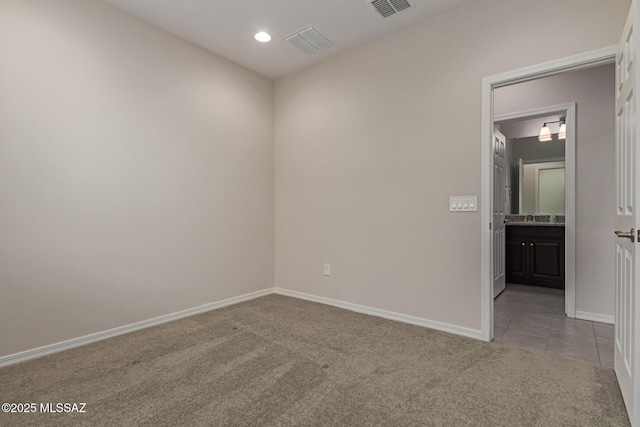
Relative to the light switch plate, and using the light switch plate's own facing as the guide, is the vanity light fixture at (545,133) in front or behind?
behind

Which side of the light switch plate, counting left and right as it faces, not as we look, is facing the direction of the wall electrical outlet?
right

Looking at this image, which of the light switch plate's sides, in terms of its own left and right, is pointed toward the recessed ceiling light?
right

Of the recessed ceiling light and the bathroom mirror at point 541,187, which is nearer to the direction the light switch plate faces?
the recessed ceiling light

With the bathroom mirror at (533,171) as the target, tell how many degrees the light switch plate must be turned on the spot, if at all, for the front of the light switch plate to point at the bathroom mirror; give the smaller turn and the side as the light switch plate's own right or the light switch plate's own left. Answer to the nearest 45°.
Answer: approximately 180°

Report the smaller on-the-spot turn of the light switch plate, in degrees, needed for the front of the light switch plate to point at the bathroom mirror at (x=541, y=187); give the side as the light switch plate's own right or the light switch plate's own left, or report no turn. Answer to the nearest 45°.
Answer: approximately 180°

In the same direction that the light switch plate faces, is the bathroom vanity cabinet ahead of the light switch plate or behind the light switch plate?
behind

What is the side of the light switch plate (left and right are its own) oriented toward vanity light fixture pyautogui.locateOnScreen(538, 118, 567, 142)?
back

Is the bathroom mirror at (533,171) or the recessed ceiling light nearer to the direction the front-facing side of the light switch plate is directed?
the recessed ceiling light

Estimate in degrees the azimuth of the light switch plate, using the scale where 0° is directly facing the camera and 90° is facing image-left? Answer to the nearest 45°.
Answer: approximately 0°
